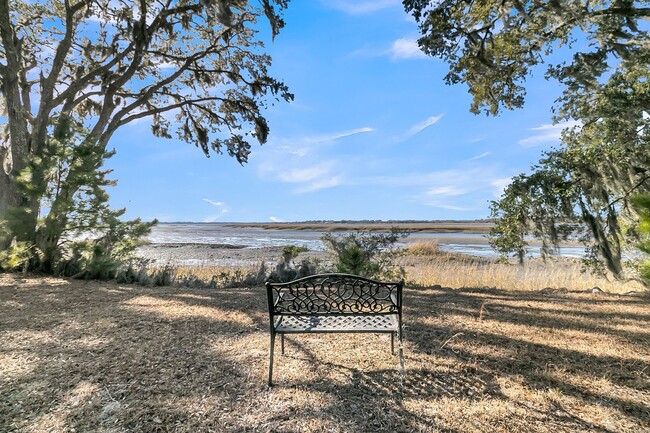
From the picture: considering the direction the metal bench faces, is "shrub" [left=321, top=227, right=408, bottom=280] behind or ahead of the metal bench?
ahead

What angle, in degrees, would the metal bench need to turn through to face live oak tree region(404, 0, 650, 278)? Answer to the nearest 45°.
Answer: approximately 45° to its right

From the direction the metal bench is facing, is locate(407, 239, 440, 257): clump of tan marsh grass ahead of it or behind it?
ahead

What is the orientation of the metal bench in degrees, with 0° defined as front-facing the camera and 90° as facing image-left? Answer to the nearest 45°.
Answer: approximately 180°
